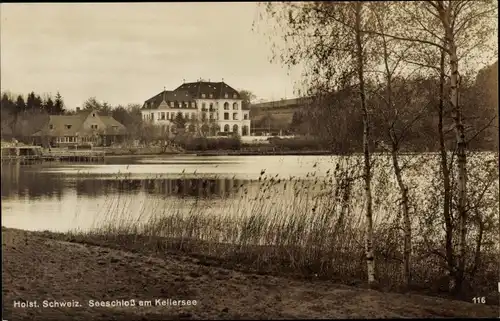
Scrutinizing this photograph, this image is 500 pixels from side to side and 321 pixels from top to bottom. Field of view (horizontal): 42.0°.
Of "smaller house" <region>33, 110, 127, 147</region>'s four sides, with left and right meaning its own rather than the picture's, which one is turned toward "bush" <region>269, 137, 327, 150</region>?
left

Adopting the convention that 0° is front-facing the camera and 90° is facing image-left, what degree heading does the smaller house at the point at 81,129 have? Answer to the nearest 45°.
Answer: approximately 0°

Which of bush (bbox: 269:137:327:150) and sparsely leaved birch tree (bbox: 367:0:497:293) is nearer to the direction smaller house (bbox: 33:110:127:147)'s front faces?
the sparsely leaved birch tree

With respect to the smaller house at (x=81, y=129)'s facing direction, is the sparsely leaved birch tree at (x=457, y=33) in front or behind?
in front
